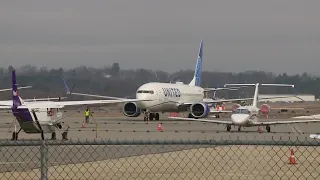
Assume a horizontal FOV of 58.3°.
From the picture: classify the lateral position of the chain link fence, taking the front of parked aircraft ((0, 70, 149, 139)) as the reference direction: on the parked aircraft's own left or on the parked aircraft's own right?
on the parked aircraft's own right

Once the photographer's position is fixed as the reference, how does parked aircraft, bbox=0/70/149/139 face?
facing away from the viewer and to the right of the viewer
